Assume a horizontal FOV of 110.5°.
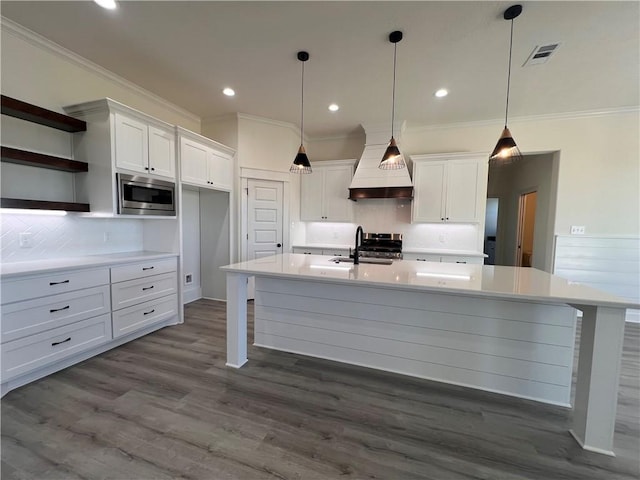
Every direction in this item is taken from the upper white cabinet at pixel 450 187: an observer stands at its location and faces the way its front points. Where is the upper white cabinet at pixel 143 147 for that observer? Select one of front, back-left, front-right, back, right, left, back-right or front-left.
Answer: front-right

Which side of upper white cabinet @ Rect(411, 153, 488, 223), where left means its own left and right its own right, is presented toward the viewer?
front

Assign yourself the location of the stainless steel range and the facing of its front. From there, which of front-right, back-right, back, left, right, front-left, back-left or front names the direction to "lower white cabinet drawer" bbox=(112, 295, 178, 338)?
front-right

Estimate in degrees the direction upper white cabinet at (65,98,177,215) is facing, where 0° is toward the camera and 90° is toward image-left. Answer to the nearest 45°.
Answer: approximately 315°

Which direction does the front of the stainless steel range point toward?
toward the camera

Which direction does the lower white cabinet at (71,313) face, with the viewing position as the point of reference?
facing the viewer and to the right of the viewer

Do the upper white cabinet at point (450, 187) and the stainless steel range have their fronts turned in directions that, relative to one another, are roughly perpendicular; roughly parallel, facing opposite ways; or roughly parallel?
roughly parallel

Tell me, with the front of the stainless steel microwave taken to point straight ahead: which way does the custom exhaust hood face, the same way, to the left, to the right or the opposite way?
to the right

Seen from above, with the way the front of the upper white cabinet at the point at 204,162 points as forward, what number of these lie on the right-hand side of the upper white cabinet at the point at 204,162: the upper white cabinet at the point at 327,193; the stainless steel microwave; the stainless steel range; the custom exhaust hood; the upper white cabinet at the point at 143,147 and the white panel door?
2

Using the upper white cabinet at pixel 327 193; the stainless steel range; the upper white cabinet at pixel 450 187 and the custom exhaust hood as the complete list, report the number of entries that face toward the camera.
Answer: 4

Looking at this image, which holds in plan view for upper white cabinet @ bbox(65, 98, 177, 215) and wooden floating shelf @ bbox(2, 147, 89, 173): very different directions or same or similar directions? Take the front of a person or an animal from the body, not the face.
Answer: same or similar directions

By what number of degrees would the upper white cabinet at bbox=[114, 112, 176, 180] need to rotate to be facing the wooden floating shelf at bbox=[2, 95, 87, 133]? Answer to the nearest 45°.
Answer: approximately 135° to its right

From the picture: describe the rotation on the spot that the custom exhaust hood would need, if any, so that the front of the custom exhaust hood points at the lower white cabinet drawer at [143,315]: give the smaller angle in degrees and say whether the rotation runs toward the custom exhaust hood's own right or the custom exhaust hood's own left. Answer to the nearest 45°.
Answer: approximately 45° to the custom exhaust hood's own right

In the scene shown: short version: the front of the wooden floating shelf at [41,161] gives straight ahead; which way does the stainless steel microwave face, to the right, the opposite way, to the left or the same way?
the same way

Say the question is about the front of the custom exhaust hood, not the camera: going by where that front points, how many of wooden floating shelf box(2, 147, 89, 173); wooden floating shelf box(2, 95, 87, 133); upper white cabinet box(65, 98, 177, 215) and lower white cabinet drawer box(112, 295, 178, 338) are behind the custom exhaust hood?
0

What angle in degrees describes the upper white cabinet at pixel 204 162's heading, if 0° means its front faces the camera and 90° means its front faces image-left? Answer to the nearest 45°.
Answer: approximately 315°

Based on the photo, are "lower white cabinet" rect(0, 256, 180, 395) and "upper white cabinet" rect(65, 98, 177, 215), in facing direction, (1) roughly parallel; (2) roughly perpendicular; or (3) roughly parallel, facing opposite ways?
roughly parallel

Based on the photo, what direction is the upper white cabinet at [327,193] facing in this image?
toward the camera
